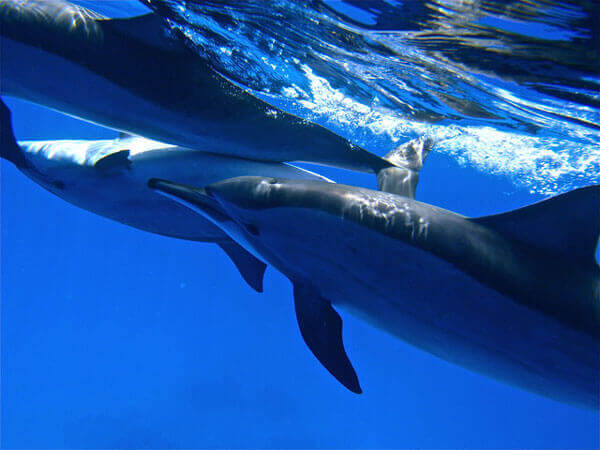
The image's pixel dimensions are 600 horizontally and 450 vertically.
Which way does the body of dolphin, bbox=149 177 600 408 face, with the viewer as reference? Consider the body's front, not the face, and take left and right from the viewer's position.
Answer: facing to the left of the viewer
